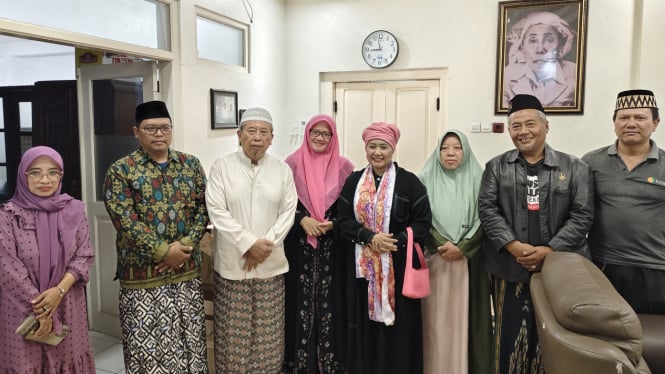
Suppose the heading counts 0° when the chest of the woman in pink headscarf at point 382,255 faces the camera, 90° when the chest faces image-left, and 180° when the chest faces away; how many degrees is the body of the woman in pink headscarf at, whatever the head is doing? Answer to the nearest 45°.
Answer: approximately 0°

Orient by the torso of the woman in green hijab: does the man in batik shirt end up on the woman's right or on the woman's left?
on the woman's right

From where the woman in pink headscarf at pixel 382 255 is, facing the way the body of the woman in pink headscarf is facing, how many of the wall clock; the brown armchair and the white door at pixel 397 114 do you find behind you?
2

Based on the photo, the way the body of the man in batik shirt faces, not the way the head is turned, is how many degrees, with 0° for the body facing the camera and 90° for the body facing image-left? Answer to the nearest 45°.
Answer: approximately 315°

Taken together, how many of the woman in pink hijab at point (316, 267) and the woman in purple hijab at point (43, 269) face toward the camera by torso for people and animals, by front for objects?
2

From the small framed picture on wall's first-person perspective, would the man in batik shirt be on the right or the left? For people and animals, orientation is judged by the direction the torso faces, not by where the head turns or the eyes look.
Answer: on its right

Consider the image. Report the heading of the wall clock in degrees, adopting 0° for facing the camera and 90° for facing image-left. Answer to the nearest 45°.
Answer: approximately 0°

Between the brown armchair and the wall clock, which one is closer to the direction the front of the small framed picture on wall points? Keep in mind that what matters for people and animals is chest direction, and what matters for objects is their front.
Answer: the brown armchair

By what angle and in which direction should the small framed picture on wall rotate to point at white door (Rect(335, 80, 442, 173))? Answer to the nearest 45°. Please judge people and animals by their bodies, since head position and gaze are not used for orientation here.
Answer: approximately 45° to its left
